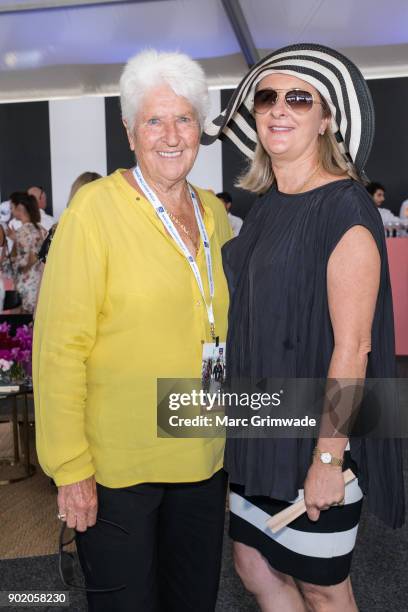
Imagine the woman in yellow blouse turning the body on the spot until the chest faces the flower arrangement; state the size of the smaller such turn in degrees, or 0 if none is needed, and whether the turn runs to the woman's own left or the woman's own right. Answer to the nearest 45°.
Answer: approximately 135° to the woman's own left

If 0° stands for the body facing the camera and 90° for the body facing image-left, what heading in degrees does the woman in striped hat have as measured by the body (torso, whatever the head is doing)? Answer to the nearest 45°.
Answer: approximately 45°

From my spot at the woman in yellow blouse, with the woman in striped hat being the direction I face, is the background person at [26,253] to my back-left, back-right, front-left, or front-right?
back-left

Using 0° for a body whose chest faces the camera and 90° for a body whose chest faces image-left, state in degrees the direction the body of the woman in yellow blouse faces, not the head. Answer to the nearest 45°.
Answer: approximately 315°

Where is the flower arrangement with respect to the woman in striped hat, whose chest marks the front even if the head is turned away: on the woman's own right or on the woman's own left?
on the woman's own right

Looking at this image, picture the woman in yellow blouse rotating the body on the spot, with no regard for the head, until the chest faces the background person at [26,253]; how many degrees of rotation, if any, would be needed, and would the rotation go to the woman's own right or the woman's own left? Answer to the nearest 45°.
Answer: approximately 135° to the woman's own left
